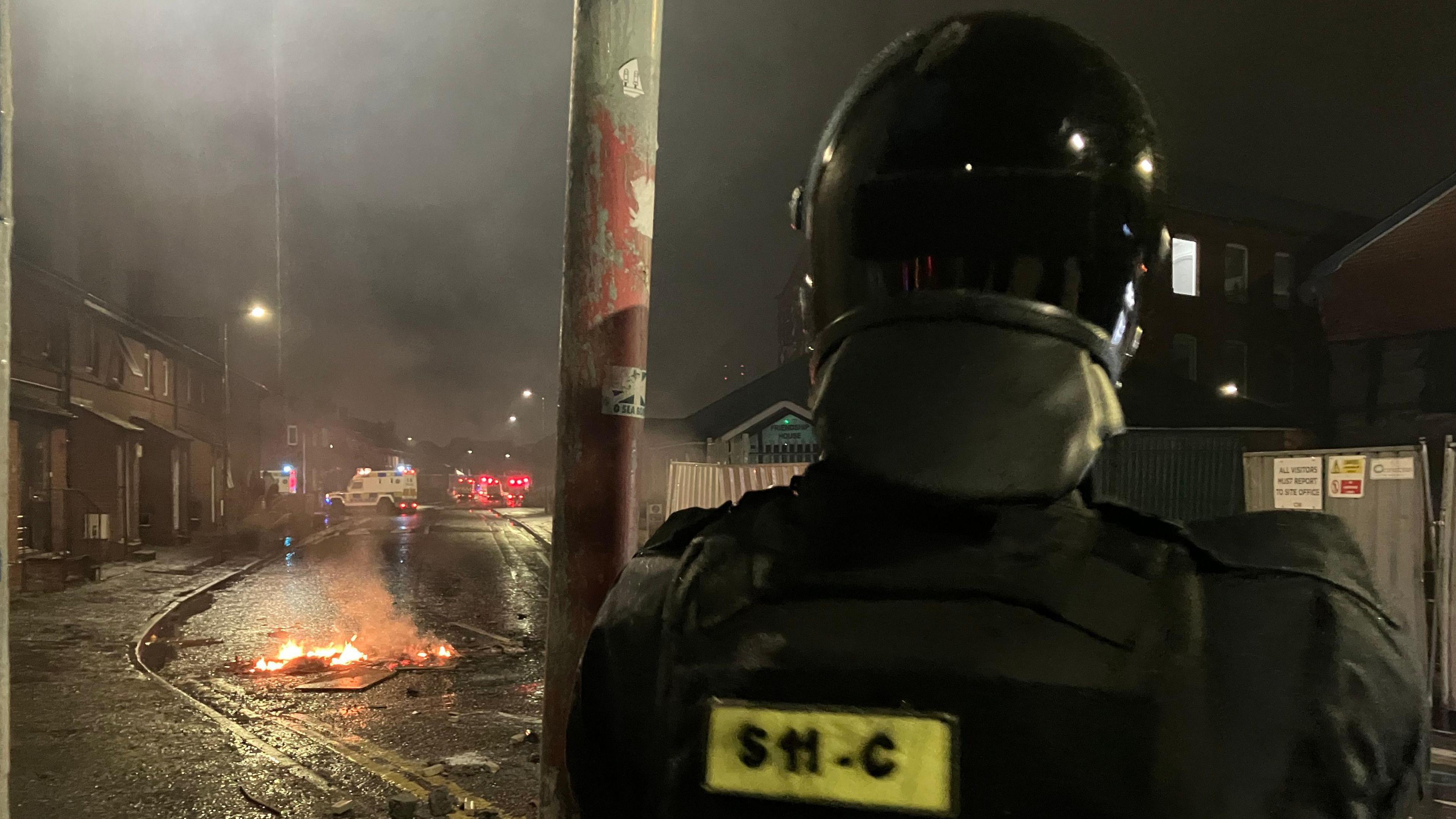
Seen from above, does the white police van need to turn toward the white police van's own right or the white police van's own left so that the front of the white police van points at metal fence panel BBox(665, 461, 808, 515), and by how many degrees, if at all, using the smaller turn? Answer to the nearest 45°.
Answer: approximately 135° to the white police van's own left

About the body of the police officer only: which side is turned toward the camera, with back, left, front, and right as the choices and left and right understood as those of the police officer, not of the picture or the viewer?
back
